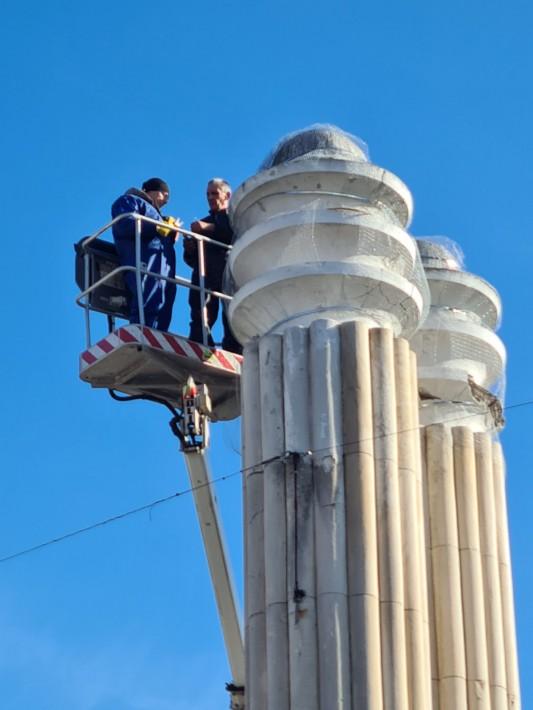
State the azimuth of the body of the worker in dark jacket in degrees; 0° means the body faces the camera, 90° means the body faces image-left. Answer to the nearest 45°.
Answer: approximately 45°

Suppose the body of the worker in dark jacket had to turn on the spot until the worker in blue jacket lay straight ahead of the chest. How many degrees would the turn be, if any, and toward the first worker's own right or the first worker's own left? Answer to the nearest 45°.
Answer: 0° — they already face them

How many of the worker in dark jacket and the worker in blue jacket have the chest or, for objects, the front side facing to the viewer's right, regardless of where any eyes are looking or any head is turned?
1

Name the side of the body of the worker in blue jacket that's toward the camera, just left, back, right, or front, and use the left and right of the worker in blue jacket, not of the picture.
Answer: right

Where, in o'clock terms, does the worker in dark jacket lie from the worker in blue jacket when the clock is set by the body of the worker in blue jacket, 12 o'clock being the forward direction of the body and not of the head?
The worker in dark jacket is roughly at 11 o'clock from the worker in blue jacket.
